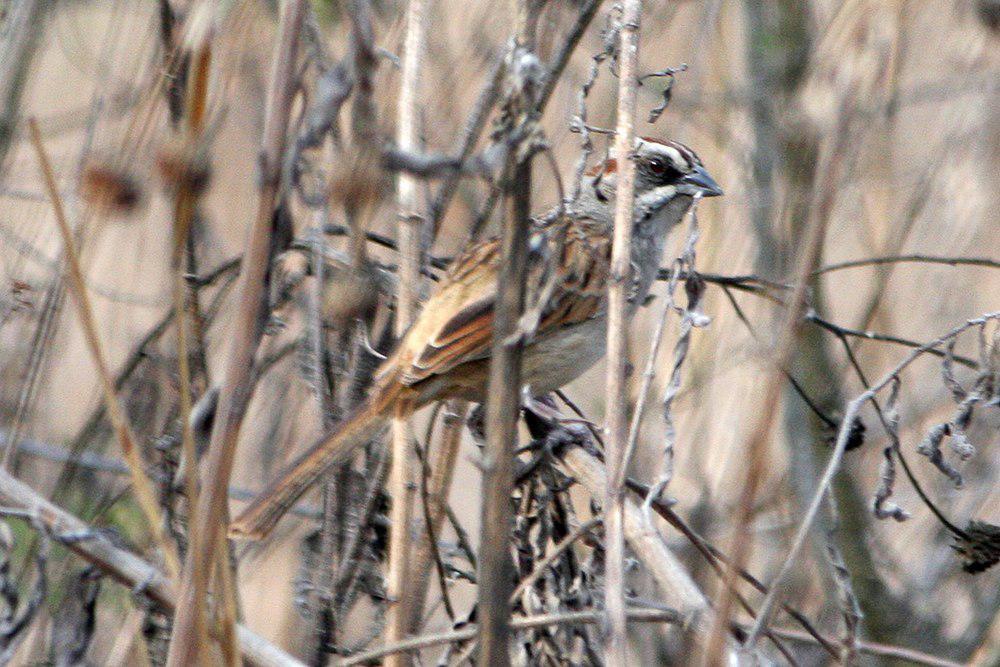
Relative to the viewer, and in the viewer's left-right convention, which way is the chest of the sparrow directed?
facing to the right of the viewer

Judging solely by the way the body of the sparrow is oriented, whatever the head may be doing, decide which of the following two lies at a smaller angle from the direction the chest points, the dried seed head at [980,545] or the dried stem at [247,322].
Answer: the dried seed head

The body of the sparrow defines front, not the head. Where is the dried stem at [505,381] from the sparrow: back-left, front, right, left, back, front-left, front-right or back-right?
right

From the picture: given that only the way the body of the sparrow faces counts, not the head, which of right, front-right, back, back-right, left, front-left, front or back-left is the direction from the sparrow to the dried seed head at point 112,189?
back-right

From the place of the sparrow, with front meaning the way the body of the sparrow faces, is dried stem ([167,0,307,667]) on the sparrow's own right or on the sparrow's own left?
on the sparrow's own right

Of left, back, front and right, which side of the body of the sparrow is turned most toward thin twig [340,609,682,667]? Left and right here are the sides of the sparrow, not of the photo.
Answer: right
